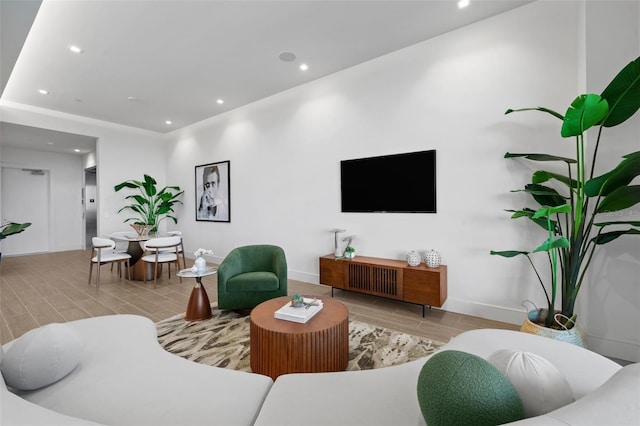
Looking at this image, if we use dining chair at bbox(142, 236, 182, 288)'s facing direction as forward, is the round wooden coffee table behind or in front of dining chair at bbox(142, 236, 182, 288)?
behind

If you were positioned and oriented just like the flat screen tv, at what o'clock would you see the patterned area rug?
The patterned area rug is roughly at 12 o'clock from the flat screen tv.

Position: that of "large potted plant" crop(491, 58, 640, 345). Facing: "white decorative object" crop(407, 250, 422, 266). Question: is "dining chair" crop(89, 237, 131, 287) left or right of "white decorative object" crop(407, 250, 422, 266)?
left

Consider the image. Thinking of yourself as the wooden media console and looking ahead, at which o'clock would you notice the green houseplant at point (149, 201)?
The green houseplant is roughly at 2 o'clock from the wooden media console.

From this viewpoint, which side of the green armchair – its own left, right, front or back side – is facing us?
front

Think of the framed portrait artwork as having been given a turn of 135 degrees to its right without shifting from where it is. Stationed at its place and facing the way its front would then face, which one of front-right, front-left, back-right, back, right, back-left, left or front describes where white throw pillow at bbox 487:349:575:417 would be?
back

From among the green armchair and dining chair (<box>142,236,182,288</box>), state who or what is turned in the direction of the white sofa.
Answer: the green armchair

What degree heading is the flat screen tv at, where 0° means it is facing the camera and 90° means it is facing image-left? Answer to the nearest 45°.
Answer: approximately 45°

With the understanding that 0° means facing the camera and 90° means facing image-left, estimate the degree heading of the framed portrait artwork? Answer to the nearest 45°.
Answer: approximately 45°

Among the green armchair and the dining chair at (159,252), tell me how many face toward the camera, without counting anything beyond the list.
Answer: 1

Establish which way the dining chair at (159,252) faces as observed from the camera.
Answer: facing away from the viewer and to the left of the viewer

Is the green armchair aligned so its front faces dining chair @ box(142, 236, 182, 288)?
no

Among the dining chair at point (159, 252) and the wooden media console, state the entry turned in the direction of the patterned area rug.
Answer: the wooden media console

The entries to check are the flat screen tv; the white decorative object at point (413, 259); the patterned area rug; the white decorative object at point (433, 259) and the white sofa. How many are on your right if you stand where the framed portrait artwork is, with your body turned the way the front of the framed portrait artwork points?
0

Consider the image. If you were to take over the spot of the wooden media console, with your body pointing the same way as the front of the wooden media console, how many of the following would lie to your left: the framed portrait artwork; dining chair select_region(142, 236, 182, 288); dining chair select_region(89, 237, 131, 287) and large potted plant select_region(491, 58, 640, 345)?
1

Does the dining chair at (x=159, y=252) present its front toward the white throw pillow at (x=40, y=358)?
no

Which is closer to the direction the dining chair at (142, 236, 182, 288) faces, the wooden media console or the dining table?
the dining table

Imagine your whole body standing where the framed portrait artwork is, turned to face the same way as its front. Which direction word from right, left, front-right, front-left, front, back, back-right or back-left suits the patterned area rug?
front-left

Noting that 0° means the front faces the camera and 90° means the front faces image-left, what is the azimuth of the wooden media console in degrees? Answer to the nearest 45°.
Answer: approximately 45°

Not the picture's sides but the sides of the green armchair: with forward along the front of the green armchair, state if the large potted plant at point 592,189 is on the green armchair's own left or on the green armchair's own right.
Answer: on the green armchair's own left

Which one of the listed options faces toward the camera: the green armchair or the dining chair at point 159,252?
the green armchair
